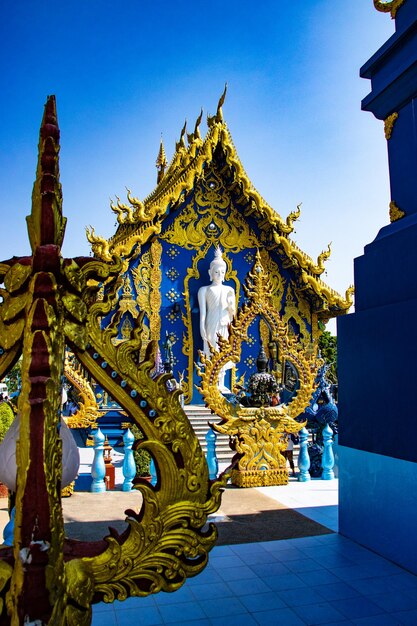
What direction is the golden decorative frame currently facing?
toward the camera

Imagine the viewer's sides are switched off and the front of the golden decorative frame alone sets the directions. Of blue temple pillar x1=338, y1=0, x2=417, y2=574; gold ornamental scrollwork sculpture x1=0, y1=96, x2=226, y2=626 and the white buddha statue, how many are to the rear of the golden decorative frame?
1

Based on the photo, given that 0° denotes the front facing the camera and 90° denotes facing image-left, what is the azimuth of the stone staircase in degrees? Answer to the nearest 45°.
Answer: approximately 0°

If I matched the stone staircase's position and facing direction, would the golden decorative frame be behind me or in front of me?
in front

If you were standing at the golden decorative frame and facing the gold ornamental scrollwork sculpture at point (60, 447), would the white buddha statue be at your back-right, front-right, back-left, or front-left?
back-right

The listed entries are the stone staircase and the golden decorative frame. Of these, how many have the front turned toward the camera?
2

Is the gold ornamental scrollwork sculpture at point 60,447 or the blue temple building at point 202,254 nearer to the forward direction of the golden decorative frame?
the gold ornamental scrollwork sculpture

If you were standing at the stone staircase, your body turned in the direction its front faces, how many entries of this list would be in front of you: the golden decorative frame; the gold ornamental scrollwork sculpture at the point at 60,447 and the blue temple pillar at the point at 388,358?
3

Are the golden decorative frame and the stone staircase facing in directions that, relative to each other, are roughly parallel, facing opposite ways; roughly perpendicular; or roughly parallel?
roughly parallel

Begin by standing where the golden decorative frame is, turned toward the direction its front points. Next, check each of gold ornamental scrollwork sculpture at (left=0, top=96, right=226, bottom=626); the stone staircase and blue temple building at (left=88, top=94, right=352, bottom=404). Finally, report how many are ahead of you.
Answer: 1

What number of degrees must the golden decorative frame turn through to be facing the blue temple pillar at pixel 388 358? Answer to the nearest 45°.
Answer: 0° — it already faces it

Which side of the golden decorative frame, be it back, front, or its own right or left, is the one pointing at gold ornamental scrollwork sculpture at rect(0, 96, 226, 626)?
front

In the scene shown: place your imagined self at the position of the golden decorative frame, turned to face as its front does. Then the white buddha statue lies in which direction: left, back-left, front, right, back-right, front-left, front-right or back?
back

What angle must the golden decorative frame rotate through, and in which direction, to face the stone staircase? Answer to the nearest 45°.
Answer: approximately 180°
